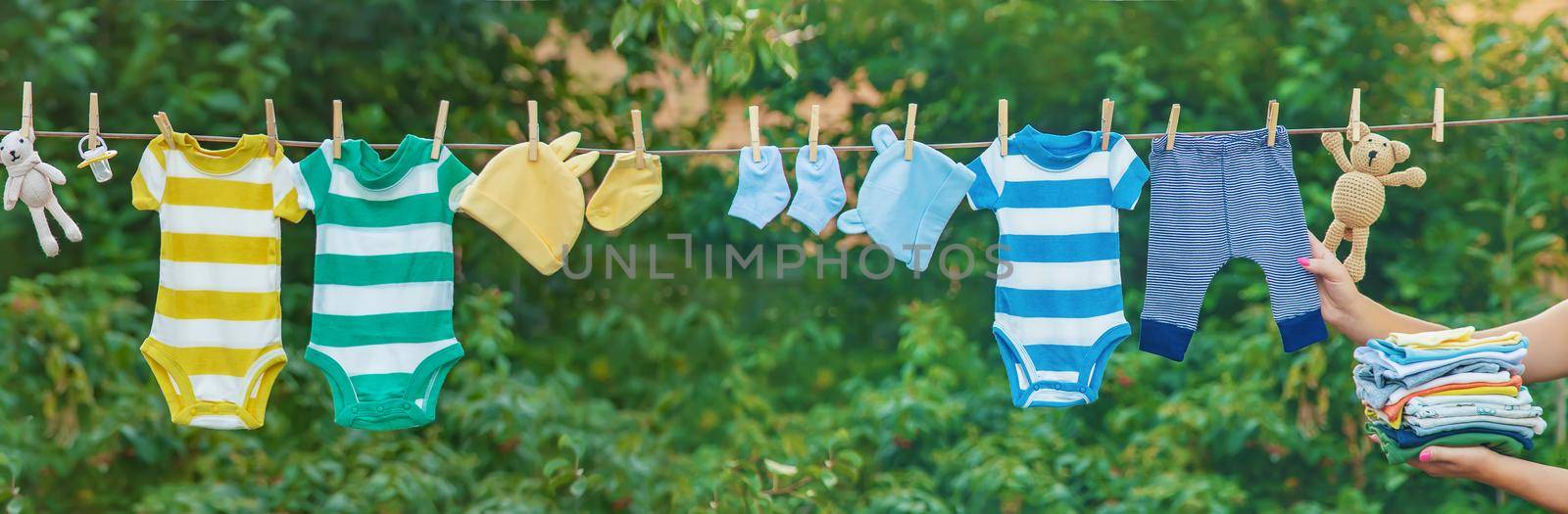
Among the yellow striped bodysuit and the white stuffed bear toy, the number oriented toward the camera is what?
2

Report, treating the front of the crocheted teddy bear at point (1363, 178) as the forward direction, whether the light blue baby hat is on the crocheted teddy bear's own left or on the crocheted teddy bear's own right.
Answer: on the crocheted teddy bear's own right

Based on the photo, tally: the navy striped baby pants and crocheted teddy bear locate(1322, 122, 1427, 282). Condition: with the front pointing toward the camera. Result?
2

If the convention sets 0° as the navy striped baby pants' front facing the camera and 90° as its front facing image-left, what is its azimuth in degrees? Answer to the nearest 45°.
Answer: approximately 0°

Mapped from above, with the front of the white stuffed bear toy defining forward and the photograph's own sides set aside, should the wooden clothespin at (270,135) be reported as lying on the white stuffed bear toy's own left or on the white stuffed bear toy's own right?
on the white stuffed bear toy's own left

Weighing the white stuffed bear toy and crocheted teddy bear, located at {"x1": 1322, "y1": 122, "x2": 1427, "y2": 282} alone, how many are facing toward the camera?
2

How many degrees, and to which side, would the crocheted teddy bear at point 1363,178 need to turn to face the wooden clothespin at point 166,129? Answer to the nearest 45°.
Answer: approximately 45° to its right

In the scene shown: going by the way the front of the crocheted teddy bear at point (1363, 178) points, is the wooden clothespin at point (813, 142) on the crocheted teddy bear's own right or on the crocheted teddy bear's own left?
on the crocheted teddy bear's own right

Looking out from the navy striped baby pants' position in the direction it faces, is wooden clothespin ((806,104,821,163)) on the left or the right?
on its right
